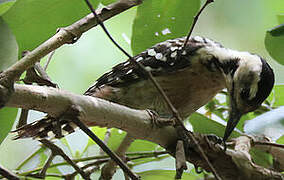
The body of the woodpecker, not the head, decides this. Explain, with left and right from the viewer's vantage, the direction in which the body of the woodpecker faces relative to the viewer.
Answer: facing to the right of the viewer

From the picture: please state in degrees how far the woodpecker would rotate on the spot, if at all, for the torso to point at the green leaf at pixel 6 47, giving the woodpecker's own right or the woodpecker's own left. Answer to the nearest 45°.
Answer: approximately 135° to the woodpecker's own right

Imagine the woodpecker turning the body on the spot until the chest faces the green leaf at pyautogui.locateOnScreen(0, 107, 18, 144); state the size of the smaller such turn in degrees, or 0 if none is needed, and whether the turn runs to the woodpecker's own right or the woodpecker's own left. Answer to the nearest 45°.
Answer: approximately 135° to the woodpecker's own right
